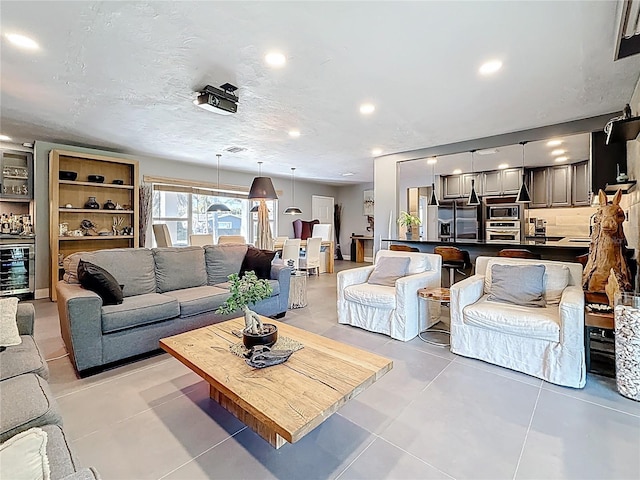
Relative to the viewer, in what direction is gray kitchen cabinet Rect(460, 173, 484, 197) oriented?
toward the camera

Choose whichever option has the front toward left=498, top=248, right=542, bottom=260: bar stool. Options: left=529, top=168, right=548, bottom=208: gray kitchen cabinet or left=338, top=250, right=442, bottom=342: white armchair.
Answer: the gray kitchen cabinet

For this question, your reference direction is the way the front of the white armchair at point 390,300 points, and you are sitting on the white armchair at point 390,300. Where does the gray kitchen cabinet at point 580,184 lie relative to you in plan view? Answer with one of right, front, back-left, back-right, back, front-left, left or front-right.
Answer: back

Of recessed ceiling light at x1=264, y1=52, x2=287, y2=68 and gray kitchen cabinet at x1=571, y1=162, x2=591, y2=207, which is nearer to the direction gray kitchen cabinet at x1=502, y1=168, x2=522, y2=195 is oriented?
the recessed ceiling light

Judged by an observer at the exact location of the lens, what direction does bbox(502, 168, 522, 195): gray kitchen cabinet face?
facing the viewer

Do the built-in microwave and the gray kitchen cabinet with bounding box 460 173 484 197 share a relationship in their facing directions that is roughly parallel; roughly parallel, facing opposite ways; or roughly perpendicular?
roughly parallel

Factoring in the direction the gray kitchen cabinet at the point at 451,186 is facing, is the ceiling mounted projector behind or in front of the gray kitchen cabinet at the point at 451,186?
in front

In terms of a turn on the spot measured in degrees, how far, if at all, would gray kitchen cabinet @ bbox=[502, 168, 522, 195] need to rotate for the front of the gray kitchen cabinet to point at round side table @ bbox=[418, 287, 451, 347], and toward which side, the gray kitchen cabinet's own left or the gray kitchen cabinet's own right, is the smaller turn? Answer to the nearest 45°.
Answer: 0° — it already faces it

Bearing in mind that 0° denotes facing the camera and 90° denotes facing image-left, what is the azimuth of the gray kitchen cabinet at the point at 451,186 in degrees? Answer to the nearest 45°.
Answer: approximately 0°

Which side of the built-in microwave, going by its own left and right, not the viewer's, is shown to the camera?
front

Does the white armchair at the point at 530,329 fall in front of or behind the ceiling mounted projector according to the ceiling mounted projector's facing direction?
in front

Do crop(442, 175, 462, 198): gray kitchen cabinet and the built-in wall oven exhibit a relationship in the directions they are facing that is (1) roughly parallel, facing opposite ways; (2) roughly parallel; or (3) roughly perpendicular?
roughly parallel

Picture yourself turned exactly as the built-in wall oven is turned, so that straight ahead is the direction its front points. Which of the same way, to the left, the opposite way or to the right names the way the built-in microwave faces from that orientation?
the same way

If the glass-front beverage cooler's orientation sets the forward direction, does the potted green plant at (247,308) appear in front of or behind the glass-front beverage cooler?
in front

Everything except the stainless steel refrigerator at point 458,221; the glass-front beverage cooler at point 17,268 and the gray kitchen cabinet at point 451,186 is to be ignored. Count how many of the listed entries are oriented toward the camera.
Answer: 3

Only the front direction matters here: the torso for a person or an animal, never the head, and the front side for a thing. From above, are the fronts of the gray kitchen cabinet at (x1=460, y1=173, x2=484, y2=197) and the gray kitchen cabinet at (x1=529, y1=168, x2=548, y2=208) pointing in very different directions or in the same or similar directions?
same or similar directions
